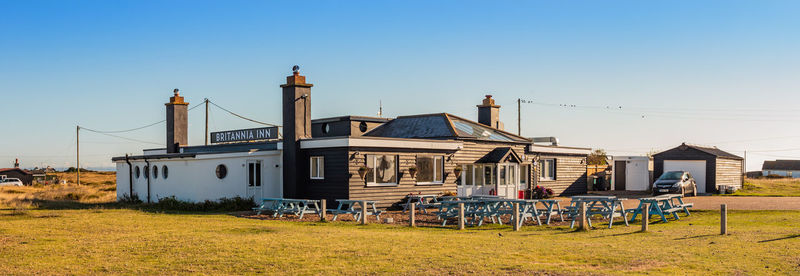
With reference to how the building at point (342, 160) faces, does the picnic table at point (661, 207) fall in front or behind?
in front

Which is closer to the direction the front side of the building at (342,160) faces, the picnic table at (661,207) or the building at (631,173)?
the picnic table

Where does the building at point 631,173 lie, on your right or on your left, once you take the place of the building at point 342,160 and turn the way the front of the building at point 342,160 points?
on your left

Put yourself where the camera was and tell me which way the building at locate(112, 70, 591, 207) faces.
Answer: facing the viewer and to the right of the viewer

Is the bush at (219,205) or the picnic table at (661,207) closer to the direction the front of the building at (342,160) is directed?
the picnic table

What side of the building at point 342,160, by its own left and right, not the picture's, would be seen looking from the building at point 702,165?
left

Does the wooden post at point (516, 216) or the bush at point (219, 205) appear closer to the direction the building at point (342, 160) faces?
the wooden post
